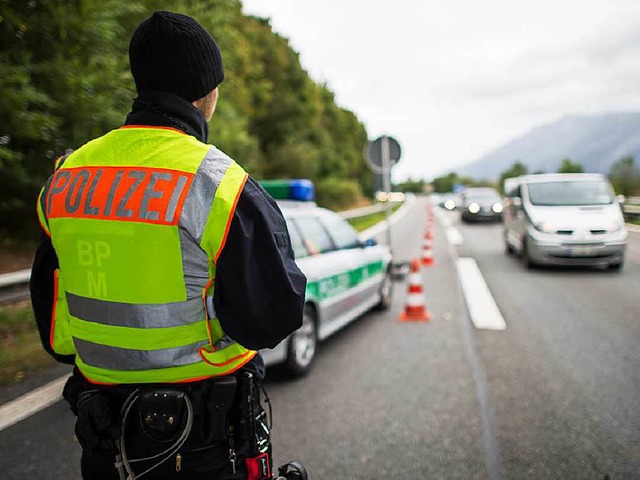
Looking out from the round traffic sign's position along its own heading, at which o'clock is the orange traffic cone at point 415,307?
The orange traffic cone is roughly at 6 o'clock from the round traffic sign.

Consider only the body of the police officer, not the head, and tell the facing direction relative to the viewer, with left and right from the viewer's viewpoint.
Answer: facing away from the viewer and to the right of the viewer

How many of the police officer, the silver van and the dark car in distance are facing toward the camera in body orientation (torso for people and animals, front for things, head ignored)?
2

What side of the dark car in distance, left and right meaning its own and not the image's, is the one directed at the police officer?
front

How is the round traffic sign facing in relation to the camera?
away from the camera

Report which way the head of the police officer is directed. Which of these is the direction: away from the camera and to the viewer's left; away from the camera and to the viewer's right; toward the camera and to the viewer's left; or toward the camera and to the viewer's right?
away from the camera and to the viewer's right

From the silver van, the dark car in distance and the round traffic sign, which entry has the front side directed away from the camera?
the round traffic sign

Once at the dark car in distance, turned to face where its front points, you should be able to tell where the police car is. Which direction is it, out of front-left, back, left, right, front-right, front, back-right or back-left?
front
